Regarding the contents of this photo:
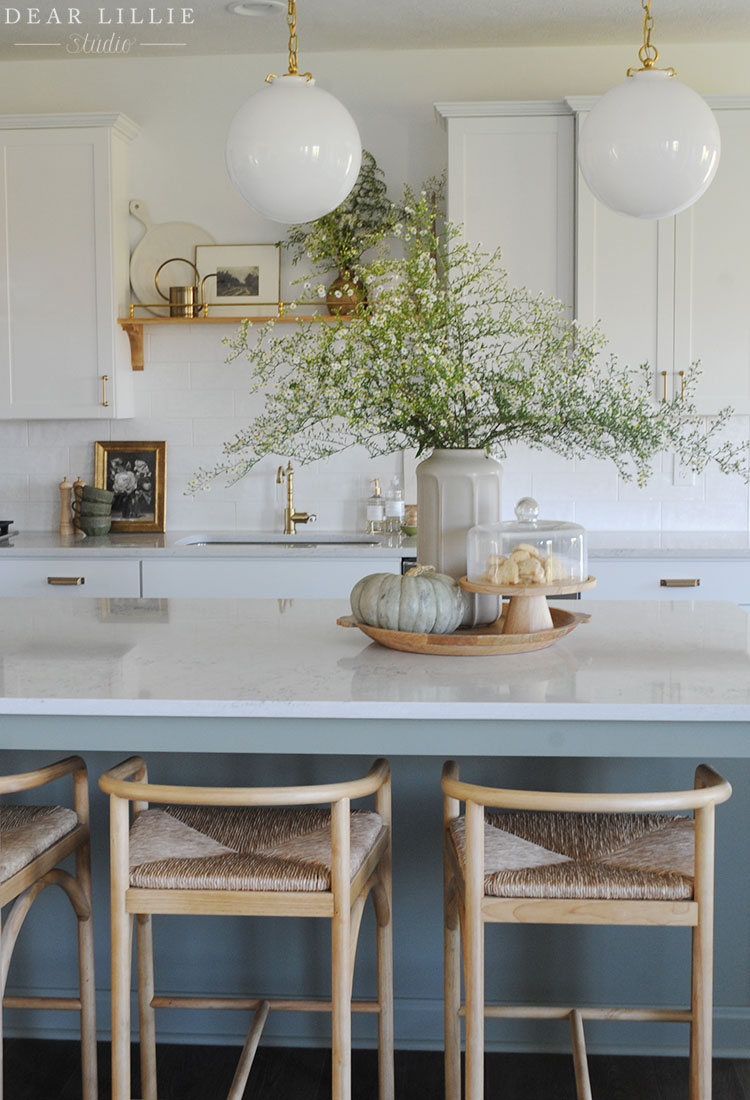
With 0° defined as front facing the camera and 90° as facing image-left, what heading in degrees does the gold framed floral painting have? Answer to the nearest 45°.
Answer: approximately 0°

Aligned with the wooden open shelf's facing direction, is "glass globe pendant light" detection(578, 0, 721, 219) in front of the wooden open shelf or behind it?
in front

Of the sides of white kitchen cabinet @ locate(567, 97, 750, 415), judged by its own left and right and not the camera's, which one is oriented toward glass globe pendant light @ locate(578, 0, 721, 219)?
front

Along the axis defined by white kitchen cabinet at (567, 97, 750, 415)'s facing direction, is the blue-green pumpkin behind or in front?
in front

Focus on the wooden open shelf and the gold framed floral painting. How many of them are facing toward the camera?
2

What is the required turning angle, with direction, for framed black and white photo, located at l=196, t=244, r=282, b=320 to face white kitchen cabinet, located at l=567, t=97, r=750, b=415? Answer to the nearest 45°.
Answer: approximately 90° to its left

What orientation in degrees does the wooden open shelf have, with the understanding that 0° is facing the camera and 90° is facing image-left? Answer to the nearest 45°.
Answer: approximately 0°

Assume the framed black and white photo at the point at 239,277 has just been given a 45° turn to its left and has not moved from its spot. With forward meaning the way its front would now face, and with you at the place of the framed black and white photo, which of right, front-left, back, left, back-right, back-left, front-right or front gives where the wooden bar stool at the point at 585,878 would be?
front-right

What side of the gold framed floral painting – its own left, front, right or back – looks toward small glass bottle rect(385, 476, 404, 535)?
left
